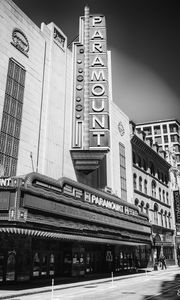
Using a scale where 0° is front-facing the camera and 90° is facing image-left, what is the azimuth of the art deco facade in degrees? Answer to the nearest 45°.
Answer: approximately 315°
